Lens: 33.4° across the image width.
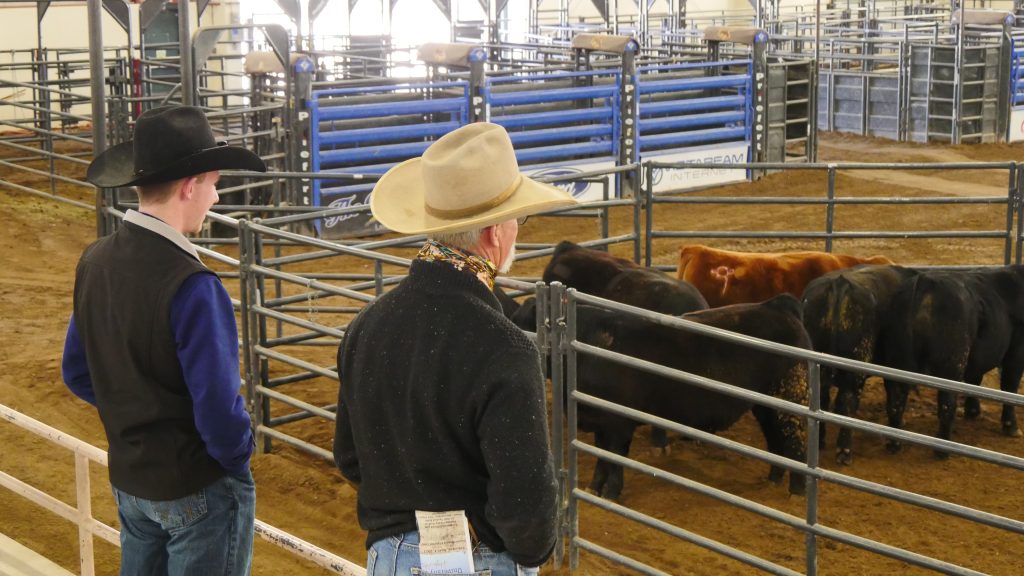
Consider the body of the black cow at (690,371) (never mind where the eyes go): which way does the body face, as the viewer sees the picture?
to the viewer's left

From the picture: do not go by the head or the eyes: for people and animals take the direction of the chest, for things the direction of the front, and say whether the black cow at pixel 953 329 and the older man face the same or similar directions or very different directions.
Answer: same or similar directions

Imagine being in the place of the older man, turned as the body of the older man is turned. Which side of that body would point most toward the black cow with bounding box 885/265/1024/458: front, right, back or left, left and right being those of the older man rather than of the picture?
front

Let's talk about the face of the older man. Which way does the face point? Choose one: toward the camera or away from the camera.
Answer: away from the camera

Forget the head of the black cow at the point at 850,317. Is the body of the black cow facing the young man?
no

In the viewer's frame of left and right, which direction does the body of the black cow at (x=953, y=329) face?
facing away from the viewer and to the right of the viewer

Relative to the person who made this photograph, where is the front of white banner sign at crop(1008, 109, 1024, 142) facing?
facing the viewer

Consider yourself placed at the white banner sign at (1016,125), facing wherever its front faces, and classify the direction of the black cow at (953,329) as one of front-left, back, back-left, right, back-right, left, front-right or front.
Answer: front

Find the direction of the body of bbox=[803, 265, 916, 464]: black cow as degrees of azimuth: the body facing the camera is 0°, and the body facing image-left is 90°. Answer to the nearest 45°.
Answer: approximately 225°

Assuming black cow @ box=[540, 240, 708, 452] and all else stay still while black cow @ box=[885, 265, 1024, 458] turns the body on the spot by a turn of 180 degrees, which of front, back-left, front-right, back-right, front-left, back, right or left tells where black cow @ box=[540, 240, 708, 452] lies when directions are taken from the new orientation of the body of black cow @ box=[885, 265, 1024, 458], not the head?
front-right

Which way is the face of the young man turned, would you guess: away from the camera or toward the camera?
away from the camera

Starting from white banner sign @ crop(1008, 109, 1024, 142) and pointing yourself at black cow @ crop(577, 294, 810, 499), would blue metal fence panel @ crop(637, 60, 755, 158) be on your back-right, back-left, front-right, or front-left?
front-right
